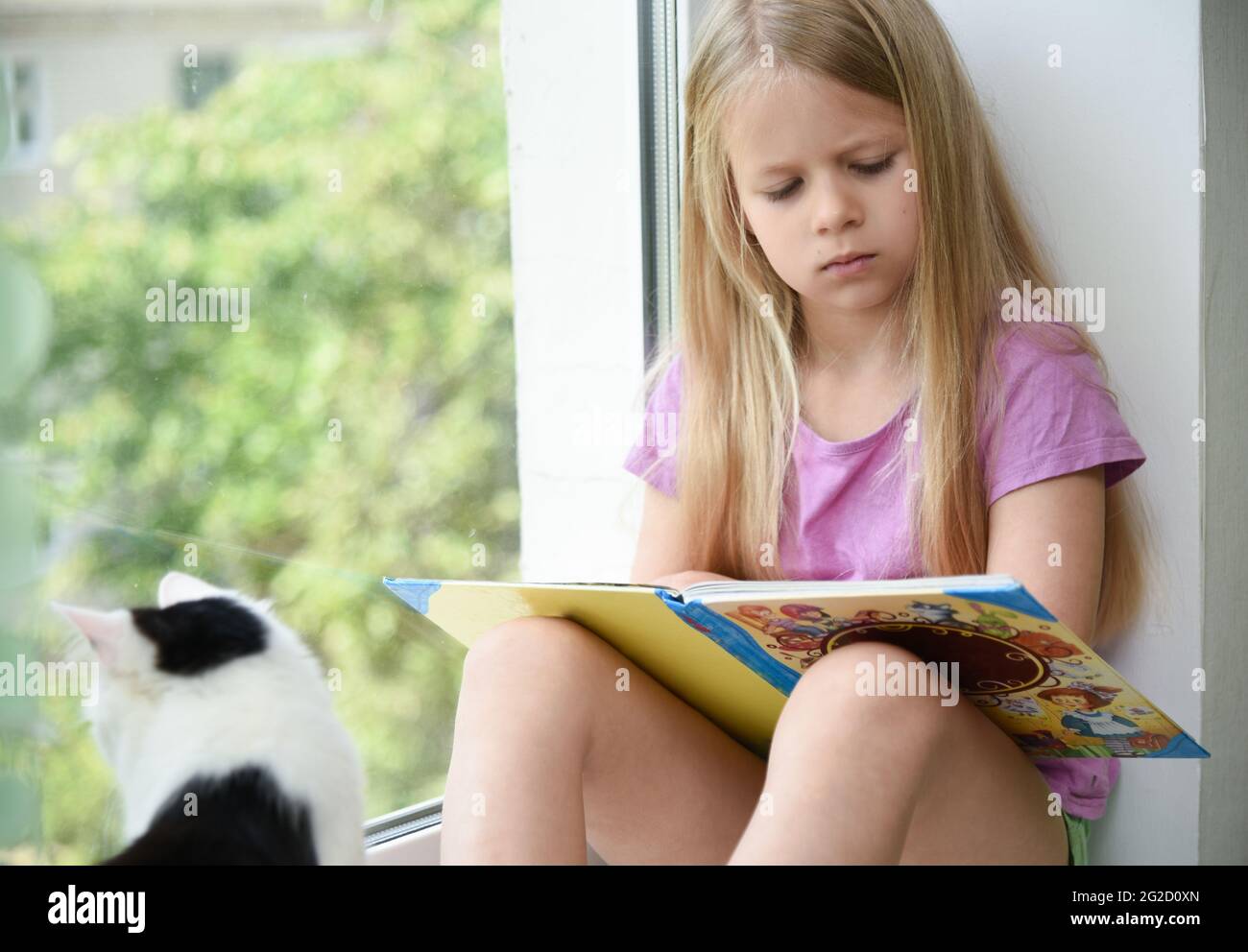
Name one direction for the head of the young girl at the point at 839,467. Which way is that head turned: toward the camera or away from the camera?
toward the camera

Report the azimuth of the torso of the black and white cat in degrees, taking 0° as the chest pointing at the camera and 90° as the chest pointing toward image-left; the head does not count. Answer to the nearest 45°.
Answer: approximately 135°

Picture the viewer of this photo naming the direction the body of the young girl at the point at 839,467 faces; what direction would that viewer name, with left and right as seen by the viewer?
facing the viewer and to the left of the viewer
